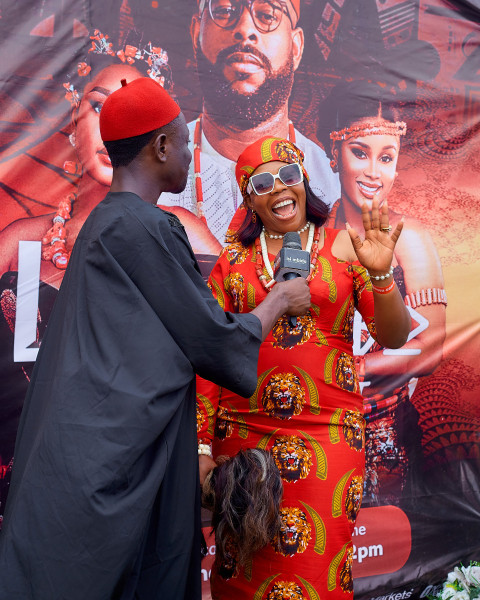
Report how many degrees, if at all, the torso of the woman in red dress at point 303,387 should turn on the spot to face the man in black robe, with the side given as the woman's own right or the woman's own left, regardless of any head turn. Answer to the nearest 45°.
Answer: approximately 45° to the woman's own right

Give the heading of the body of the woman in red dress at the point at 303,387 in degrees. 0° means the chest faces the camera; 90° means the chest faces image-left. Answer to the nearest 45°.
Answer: approximately 0°

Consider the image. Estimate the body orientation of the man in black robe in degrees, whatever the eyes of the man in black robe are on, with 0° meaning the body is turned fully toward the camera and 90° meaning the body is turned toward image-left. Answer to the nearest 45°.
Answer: approximately 225°

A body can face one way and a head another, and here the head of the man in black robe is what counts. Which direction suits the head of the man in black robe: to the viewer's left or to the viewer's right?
to the viewer's right

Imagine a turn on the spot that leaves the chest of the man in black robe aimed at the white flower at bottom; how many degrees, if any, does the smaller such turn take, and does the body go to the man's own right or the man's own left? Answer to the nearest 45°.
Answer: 0° — they already face it

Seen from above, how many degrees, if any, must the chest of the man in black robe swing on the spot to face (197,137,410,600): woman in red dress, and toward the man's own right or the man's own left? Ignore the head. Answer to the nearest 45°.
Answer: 0° — they already face them

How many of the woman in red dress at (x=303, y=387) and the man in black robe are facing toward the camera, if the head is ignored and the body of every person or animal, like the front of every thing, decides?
1
